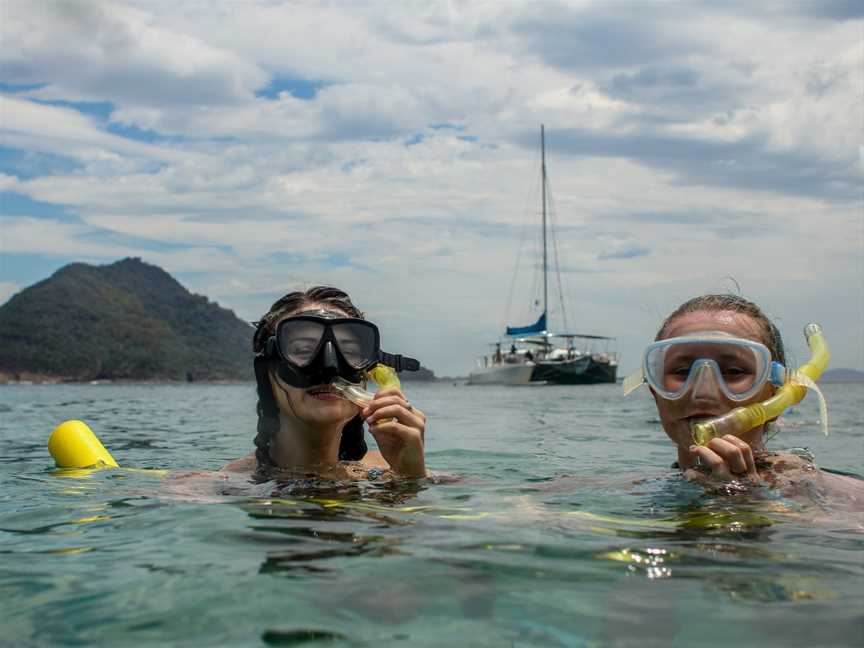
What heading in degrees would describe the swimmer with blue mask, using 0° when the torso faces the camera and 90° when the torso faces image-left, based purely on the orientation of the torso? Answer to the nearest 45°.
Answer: approximately 0°

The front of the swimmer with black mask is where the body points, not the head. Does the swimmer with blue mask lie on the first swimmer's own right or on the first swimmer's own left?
on the first swimmer's own left

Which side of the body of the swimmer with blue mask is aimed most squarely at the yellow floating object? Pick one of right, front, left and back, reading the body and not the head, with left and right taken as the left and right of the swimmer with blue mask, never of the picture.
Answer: right

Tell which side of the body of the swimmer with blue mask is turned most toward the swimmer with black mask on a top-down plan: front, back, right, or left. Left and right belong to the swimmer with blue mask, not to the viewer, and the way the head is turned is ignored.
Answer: right

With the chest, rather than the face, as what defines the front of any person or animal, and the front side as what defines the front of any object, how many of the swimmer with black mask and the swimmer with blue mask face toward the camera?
2

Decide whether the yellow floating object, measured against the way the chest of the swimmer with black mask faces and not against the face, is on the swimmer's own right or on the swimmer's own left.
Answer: on the swimmer's own right
